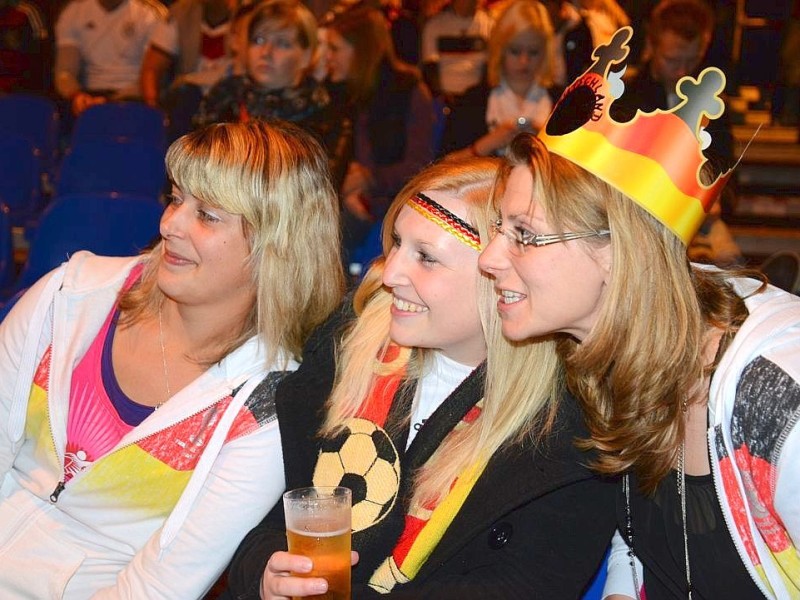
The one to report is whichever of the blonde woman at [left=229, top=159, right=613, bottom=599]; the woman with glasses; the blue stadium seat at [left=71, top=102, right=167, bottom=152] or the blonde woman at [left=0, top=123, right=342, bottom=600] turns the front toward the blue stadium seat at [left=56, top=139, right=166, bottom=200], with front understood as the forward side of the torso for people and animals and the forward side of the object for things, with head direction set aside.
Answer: the blue stadium seat at [left=71, top=102, right=167, bottom=152]

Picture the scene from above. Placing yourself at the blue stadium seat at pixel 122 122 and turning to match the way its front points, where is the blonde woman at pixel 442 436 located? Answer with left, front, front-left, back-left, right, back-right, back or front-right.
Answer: front

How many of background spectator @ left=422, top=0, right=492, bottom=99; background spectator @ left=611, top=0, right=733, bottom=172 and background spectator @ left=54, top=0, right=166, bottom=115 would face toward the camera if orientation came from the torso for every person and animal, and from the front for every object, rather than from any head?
3

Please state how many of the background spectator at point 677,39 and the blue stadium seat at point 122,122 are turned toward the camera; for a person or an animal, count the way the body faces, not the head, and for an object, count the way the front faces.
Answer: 2

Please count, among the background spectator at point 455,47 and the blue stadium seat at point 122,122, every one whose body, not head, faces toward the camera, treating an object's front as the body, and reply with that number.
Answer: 2

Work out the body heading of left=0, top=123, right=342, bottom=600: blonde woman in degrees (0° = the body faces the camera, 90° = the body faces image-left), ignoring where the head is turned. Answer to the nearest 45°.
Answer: approximately 45°

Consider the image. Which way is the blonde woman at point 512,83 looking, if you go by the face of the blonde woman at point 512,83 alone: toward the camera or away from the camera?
toward the camera

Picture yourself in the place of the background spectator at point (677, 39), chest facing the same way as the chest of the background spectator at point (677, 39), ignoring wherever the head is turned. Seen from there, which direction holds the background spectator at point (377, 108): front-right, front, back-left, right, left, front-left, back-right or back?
right

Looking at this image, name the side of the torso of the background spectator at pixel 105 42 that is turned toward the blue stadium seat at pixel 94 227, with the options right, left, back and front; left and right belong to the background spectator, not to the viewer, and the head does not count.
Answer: front

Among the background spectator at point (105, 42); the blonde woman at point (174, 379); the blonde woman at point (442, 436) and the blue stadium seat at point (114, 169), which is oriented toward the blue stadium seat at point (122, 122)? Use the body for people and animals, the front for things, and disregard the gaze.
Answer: the background spectator

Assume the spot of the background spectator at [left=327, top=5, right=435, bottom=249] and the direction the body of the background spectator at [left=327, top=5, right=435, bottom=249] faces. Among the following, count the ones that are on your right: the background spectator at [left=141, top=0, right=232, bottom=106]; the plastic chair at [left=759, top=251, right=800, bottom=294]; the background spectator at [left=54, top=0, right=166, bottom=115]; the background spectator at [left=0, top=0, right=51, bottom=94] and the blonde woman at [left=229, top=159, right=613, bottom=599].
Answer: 3

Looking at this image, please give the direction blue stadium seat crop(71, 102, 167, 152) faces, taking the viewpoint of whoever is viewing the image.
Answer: facing the viewer

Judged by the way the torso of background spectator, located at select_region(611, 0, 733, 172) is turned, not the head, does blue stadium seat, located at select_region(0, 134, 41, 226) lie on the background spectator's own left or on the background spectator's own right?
on the background spectator's own right

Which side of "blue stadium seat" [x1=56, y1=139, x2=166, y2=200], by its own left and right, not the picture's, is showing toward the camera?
front

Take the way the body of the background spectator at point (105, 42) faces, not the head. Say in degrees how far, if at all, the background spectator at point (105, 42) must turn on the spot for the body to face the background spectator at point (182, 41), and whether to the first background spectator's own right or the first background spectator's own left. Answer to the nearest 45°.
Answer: approximately 45° to the first background spectator's own left

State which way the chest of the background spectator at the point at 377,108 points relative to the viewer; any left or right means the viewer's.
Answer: facing the viewer and to the left of the viewer

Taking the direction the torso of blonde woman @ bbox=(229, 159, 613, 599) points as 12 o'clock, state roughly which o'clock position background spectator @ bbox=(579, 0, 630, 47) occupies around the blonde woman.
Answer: The background spectator is roughly at 5 o'clock from the blonde woman.

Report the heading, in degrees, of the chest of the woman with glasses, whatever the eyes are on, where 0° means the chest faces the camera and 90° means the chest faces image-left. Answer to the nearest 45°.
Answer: approximately 45°

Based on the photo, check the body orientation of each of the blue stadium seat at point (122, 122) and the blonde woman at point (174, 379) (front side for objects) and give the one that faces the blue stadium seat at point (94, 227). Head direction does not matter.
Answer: the blue stadium seat at point (122, 122)
